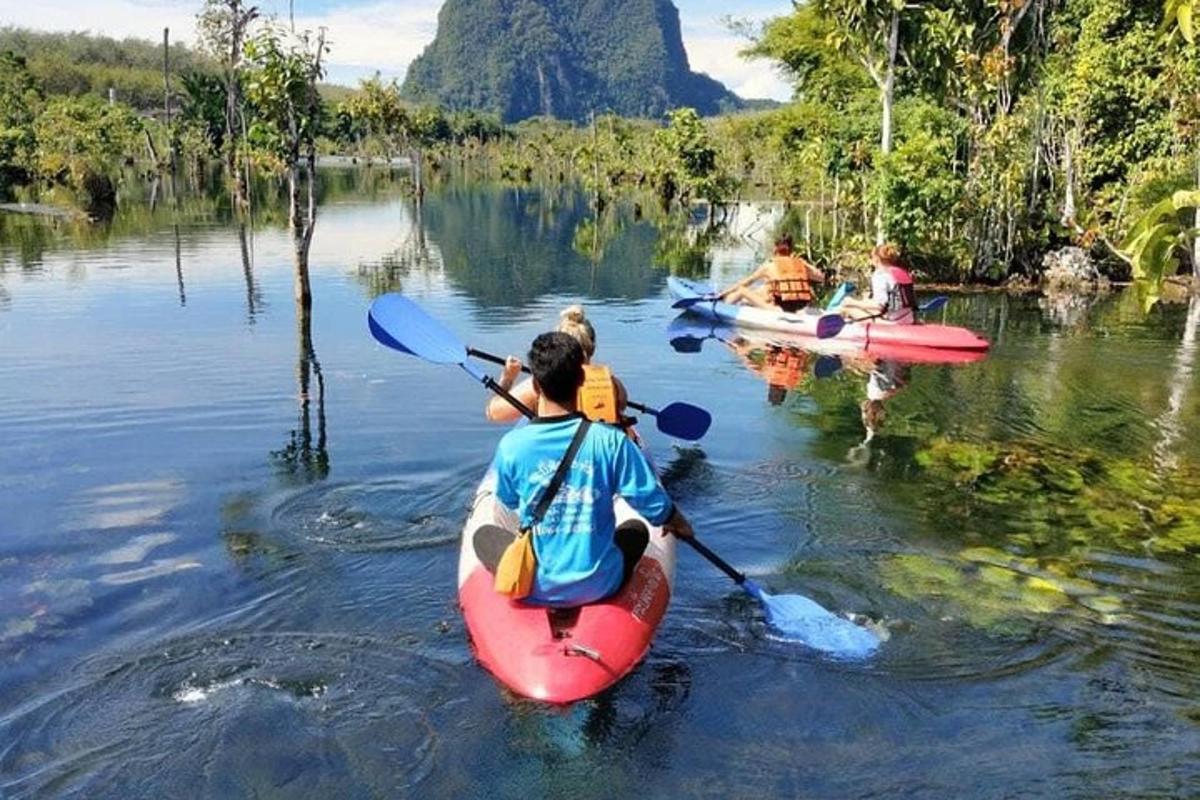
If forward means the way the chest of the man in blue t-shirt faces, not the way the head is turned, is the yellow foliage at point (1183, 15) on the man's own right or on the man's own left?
on the man's own right

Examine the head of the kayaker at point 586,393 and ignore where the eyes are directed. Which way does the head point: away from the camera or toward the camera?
away from the camera

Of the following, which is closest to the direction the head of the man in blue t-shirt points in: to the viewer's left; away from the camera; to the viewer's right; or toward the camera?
away from the camera

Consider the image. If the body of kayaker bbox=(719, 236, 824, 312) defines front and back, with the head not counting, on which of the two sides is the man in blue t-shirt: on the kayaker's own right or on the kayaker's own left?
on the kayaker's own left

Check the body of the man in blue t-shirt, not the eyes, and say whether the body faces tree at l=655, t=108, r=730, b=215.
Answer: yes

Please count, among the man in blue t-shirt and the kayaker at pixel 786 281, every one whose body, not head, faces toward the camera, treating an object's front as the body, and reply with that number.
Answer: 0

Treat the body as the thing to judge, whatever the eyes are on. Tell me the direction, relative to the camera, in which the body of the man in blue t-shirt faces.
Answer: away from the camera

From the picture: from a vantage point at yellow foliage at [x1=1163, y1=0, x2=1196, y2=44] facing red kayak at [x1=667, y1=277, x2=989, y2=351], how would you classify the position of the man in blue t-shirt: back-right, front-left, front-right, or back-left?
front-left

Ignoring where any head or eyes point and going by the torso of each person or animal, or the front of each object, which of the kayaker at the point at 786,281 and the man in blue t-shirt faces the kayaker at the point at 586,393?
the man in blue t-shirt

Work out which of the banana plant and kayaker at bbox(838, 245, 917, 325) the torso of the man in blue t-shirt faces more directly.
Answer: the kayaker

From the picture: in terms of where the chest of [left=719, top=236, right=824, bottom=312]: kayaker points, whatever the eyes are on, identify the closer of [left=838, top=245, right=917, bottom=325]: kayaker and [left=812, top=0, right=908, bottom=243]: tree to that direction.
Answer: the tree

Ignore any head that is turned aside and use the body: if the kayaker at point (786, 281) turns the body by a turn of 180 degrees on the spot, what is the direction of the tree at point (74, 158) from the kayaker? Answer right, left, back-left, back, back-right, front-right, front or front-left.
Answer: back

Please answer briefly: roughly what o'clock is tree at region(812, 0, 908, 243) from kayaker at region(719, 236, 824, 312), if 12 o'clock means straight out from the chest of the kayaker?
The tree is roughly at 2 o'clock from the kayaker.

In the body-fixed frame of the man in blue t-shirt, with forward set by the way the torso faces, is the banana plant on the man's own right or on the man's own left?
on the man's own right

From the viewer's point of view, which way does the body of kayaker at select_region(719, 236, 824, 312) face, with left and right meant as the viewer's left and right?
facing away from the viewer and to the left of the viewer
